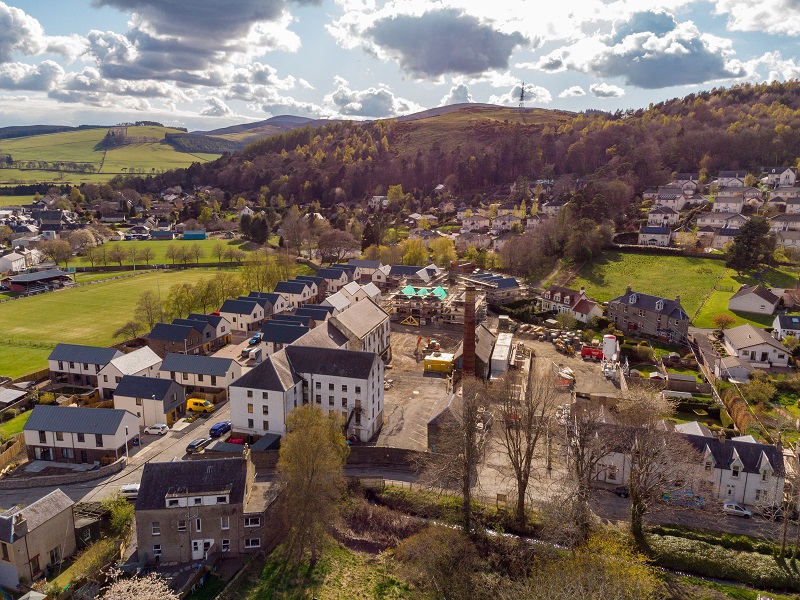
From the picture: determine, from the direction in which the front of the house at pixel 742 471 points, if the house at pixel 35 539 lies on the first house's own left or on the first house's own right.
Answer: on the first house's own right

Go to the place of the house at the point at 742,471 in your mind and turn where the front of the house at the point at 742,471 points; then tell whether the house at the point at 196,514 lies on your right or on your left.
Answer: on your right

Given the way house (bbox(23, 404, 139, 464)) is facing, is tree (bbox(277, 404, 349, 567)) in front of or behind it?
in front

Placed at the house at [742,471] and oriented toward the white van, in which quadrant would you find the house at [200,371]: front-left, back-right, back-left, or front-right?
front-right

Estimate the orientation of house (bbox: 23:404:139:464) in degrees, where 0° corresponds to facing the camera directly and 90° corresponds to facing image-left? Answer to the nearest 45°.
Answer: approximately 0°

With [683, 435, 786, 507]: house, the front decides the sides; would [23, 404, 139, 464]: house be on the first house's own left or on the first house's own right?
on the first house's own right

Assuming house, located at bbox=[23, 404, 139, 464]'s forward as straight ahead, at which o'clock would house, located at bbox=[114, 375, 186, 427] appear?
house, located at bbox=[114, 375, 186, 427] is roughly at 8 o'clock from house, located at bbox=[23, 404, 139, 464].

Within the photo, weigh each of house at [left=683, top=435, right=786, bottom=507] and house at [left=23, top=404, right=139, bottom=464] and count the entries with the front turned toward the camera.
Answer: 2

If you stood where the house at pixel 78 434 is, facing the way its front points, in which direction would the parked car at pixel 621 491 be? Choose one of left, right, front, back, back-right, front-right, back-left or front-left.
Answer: front-left

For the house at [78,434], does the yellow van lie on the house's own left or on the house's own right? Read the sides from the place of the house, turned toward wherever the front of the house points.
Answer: on the house's own left

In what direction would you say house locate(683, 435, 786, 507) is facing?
toward the camera

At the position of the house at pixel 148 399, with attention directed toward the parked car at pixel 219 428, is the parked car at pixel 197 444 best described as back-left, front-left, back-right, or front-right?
front-right

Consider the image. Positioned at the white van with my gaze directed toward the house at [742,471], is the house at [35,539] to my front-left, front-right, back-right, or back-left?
back-right

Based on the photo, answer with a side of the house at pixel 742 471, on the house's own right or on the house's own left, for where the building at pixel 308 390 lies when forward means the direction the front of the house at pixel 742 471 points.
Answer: on the house's own right

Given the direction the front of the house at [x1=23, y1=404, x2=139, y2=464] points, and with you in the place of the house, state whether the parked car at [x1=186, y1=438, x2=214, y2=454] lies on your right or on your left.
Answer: on your left

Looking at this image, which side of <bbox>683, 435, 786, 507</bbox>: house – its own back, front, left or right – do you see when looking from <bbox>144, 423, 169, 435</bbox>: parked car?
right
